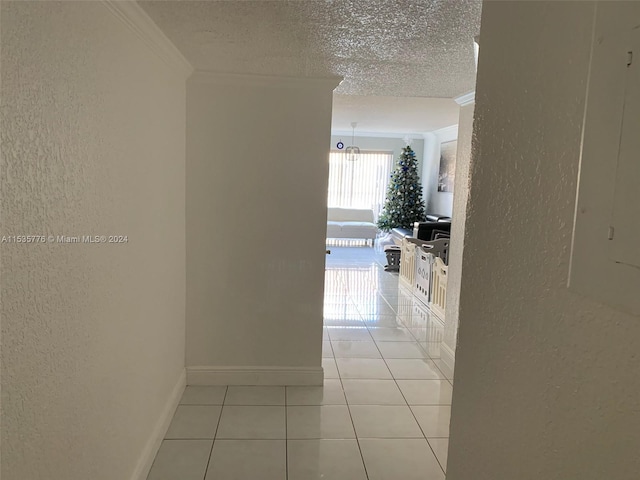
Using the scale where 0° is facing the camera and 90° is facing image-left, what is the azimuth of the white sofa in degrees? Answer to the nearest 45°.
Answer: approximately 0°

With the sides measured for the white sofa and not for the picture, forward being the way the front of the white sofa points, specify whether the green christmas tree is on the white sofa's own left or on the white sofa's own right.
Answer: on the white sofa's own left

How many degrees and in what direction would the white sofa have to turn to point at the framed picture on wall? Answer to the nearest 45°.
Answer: approximately 90° to its left
